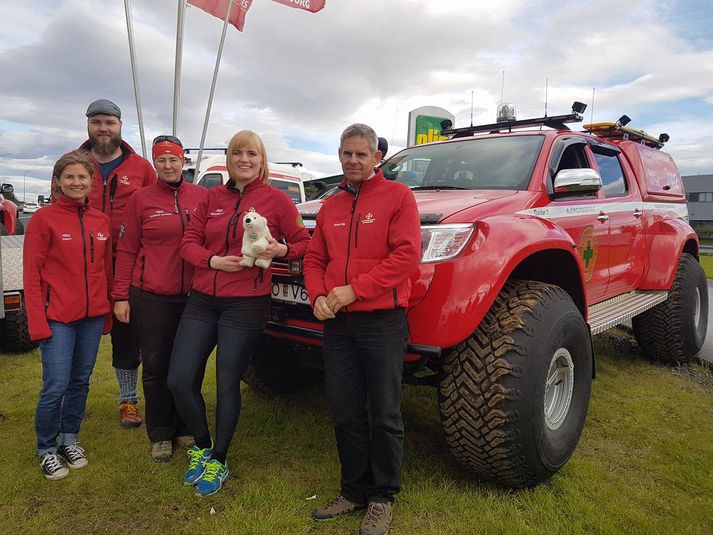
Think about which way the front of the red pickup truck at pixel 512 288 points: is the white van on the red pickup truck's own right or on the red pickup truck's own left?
on the red pickup truck's own right

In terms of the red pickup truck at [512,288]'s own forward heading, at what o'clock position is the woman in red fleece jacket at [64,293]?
The woman in red fleece jacket is roughly at 1 o'clock from the red pickup truck.

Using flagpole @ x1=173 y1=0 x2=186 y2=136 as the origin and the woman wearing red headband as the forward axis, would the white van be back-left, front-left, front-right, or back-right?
back-left

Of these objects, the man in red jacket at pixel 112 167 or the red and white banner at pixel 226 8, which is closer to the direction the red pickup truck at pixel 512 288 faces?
the man in red jacket

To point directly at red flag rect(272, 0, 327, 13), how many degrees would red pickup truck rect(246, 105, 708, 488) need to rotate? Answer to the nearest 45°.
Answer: approximately 90° to its right

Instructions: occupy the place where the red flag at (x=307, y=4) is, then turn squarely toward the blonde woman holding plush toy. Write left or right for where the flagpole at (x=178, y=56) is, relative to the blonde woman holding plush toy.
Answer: right

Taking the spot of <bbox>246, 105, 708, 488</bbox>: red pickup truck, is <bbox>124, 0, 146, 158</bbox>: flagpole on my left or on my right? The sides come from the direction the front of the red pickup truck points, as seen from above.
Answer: on my right

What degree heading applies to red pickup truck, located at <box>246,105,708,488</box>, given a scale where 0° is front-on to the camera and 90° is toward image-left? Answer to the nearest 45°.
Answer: approximately 45°

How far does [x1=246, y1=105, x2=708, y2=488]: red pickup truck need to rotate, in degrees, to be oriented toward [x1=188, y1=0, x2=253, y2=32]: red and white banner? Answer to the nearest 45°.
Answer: approximately 90° to its right
